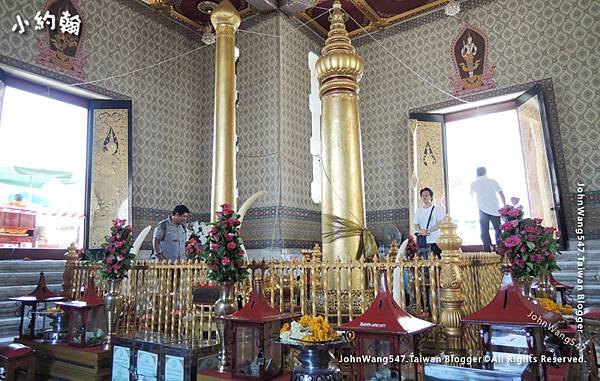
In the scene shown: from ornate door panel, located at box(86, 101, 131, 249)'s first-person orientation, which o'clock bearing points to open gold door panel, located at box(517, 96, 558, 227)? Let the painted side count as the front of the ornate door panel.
The open gold door panel is roughly at 10 o'clock from the ornate door panel.

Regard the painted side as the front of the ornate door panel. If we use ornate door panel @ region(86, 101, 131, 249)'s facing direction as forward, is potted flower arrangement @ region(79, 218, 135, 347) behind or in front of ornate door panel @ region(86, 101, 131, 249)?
in front

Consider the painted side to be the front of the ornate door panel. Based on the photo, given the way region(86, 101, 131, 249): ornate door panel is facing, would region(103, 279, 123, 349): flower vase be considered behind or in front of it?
in front

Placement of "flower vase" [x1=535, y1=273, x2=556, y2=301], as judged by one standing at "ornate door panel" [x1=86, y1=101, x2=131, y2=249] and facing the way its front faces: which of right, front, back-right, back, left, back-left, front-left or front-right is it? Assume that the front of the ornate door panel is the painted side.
front-left

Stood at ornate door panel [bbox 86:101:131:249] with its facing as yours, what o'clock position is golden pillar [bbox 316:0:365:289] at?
The golden pillar is roughly at 11 o'clock from the ornate door panel.

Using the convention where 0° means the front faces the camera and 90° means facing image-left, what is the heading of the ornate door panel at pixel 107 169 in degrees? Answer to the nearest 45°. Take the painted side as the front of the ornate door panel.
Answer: approximately 0°

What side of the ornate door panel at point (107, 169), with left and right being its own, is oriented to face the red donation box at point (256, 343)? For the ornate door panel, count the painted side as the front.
front

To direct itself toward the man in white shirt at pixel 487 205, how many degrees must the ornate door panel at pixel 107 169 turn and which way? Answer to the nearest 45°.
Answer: approximately 45° to its left
